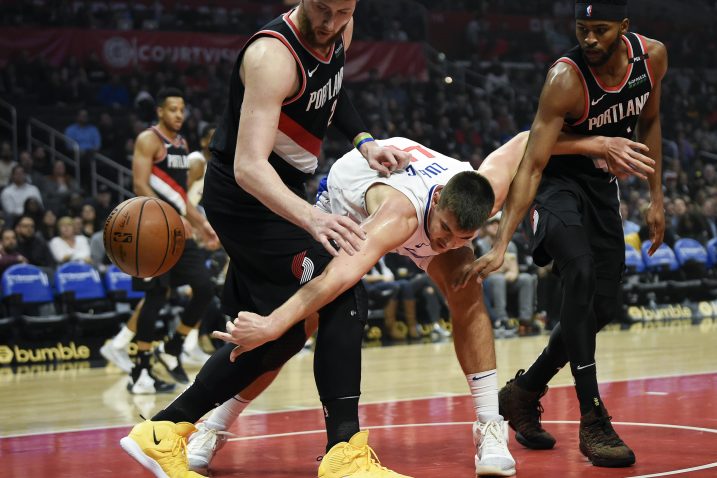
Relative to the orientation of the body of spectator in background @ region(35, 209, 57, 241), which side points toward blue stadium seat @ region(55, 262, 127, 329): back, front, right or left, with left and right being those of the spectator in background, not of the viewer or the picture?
front

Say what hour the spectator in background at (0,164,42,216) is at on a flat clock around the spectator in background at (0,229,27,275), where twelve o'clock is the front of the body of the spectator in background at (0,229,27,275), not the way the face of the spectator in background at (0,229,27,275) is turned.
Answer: the spectator in background at (0,164,42,216) is roughly at 6 o'clock from the spectator in background at (0,229,27,275).

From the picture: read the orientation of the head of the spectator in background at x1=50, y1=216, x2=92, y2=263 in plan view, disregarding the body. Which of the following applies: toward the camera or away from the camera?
toward the camera

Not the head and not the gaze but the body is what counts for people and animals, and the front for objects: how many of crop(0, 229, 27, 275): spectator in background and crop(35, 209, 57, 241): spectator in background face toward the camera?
2

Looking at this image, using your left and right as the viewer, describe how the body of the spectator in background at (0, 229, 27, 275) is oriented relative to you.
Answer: facing the viewer

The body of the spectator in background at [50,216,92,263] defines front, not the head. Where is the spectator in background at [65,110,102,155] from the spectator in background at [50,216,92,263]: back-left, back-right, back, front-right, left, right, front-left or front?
back

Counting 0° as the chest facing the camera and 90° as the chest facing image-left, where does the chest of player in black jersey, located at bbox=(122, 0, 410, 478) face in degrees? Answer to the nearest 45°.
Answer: approximately 315°

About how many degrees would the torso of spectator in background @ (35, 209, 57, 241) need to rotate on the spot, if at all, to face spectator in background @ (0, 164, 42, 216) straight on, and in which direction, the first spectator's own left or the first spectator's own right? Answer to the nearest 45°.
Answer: approximately 180°

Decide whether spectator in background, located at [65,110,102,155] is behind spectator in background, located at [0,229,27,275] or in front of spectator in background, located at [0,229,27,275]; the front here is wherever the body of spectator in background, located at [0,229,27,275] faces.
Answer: behind

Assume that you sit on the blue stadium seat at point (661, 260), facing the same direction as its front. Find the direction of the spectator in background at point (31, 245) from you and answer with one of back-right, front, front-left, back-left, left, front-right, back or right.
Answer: front-right

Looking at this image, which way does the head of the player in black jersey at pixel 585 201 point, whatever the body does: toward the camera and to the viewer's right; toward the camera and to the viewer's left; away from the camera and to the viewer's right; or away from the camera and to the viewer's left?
toward the camera and to the viewer's left

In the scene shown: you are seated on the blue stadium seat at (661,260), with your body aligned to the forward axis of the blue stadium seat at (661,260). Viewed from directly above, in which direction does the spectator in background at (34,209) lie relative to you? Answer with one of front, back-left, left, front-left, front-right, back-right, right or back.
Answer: front-right

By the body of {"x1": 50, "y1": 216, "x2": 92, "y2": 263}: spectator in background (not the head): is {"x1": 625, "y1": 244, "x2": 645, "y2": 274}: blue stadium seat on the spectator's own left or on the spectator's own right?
on the spectator's own left

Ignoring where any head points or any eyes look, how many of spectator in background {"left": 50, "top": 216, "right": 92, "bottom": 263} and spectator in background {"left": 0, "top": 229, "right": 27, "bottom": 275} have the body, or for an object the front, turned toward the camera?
2

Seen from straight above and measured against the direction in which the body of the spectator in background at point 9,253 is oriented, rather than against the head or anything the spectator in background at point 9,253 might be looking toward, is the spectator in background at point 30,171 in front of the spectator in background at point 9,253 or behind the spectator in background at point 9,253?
behind

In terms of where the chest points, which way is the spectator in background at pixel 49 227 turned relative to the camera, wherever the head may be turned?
toward the camera

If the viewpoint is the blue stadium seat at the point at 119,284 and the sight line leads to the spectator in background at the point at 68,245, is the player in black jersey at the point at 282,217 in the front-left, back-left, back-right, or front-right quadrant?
back-left

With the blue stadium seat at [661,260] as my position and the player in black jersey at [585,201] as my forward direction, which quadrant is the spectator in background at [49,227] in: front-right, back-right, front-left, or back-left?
front-right
